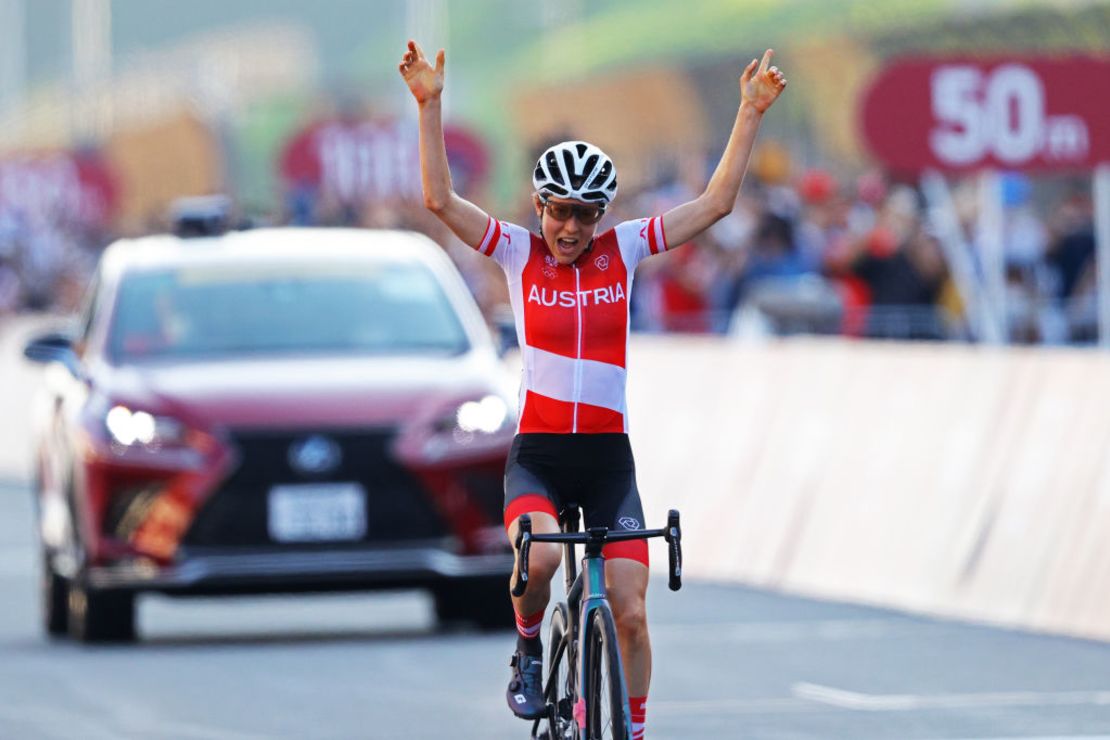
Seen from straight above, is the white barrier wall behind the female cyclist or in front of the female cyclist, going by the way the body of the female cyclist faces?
behind

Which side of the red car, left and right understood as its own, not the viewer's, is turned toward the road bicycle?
front

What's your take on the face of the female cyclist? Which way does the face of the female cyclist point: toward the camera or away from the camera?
toward the camera

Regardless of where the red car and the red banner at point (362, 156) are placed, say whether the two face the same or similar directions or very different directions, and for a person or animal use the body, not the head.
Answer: same or similar directions

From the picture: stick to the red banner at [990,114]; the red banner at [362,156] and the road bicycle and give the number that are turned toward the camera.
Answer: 3

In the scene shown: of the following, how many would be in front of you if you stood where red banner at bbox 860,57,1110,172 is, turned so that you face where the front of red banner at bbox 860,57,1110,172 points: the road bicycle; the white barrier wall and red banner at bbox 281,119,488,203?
2

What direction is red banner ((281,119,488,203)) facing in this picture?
toward the camera

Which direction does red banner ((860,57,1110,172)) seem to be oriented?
toward the camera

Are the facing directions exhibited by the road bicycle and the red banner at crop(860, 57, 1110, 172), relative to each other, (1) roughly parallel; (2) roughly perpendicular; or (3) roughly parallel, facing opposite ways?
roughly parallel

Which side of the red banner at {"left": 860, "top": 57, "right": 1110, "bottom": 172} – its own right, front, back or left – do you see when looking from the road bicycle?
front

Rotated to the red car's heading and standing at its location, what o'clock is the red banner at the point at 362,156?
The red banner is roughly at 6 o'clock from the red car.

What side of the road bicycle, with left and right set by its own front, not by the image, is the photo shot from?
front

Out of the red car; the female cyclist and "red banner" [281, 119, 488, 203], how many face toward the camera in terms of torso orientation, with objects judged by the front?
3

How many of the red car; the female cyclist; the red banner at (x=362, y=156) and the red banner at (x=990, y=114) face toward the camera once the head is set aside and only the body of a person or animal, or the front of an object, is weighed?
4
